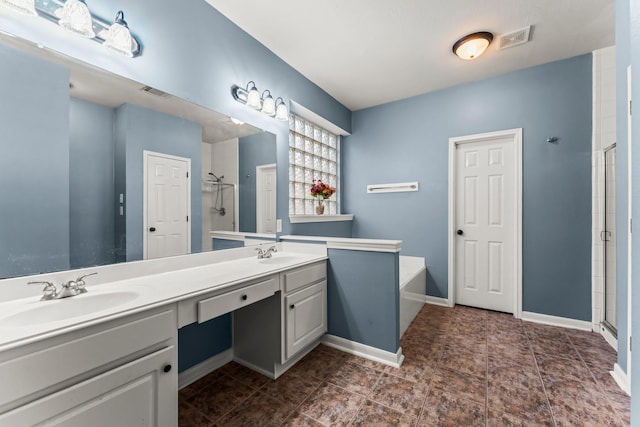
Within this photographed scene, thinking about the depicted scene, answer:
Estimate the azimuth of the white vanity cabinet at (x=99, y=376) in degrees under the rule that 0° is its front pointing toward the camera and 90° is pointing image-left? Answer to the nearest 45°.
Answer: approximately 315°

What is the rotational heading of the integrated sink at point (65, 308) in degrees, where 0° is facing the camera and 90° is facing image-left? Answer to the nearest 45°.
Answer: approximately 315°

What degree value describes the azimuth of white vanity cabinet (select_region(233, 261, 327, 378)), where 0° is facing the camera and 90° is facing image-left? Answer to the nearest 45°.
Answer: approximately 315°

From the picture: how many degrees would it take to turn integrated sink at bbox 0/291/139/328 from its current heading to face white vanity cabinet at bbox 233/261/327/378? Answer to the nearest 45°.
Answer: approximately 45° to its left
